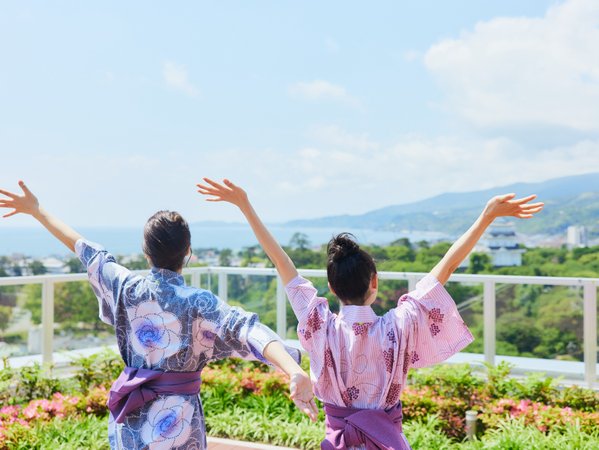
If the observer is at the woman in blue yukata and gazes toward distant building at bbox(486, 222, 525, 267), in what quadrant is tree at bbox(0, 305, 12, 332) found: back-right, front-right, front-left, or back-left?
front-left

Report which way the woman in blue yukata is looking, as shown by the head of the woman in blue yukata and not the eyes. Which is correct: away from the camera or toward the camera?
away from the camera

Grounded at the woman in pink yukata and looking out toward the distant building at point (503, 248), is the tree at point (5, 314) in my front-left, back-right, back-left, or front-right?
front-left

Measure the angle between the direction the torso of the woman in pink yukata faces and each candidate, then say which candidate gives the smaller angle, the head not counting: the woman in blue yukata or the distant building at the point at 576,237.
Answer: the distant building

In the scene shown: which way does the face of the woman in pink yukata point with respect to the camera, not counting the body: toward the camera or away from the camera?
away from the camera

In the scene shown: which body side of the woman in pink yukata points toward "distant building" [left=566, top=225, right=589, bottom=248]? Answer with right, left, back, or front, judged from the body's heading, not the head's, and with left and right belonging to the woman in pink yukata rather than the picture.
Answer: front

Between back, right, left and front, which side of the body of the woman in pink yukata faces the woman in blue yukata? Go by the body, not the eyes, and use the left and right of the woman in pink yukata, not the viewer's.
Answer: left

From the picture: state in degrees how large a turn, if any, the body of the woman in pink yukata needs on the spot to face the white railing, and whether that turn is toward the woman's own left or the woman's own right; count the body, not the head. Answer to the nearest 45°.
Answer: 0° — they already face it

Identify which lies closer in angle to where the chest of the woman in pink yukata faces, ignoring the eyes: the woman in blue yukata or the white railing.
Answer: the white railing

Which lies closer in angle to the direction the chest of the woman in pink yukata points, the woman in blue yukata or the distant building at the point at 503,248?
the distant building

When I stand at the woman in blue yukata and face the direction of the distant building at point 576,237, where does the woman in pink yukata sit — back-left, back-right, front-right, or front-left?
front-right

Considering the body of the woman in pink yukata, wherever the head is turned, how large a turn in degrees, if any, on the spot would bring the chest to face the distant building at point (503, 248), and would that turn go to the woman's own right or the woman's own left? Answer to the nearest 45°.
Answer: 0° — they already face it

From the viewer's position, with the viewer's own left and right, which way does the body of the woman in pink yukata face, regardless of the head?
facing away from the viewer
